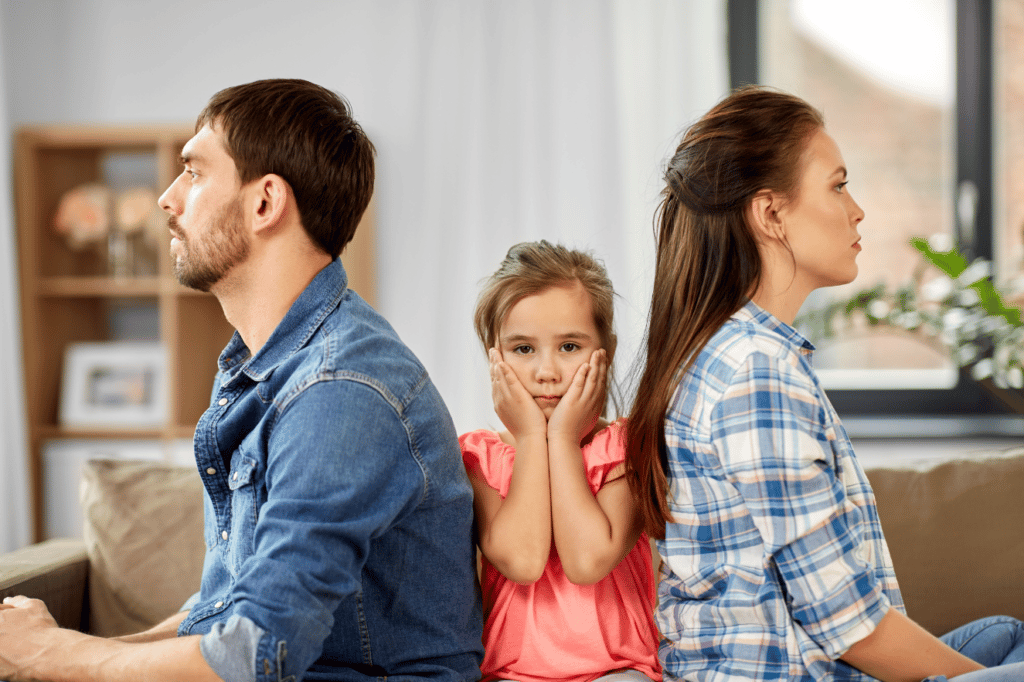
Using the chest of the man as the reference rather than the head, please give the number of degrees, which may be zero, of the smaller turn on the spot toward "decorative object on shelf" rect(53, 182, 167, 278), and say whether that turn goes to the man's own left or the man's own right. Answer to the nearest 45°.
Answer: approximately 90° to the man's own right

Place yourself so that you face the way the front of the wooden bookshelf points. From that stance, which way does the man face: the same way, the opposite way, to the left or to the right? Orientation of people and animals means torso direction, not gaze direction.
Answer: to the right

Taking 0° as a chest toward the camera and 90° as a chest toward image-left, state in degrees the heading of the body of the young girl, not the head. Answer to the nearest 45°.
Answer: approximately 0°

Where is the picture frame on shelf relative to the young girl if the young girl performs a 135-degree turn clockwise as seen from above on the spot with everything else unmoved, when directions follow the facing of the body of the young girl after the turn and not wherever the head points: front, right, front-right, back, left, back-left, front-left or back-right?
front

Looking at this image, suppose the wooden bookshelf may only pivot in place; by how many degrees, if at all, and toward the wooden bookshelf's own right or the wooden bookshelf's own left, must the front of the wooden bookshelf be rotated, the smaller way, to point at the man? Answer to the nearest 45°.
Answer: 0° — it already faces them

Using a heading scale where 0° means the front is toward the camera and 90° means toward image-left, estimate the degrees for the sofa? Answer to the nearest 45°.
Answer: approximately 0°

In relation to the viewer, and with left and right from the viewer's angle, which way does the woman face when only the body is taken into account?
facing to the right of the viewer

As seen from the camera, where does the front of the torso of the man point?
to the viewer's left

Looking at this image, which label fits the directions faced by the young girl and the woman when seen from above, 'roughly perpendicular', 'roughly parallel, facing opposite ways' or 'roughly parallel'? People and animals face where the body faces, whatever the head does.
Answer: roughly perpendicular

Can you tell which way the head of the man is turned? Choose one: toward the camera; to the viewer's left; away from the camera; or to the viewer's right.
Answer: to the viewer's left

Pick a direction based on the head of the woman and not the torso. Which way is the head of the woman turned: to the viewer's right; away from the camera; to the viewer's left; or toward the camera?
to the viewer's right

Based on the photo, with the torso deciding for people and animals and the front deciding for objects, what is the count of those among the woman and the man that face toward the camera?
0
